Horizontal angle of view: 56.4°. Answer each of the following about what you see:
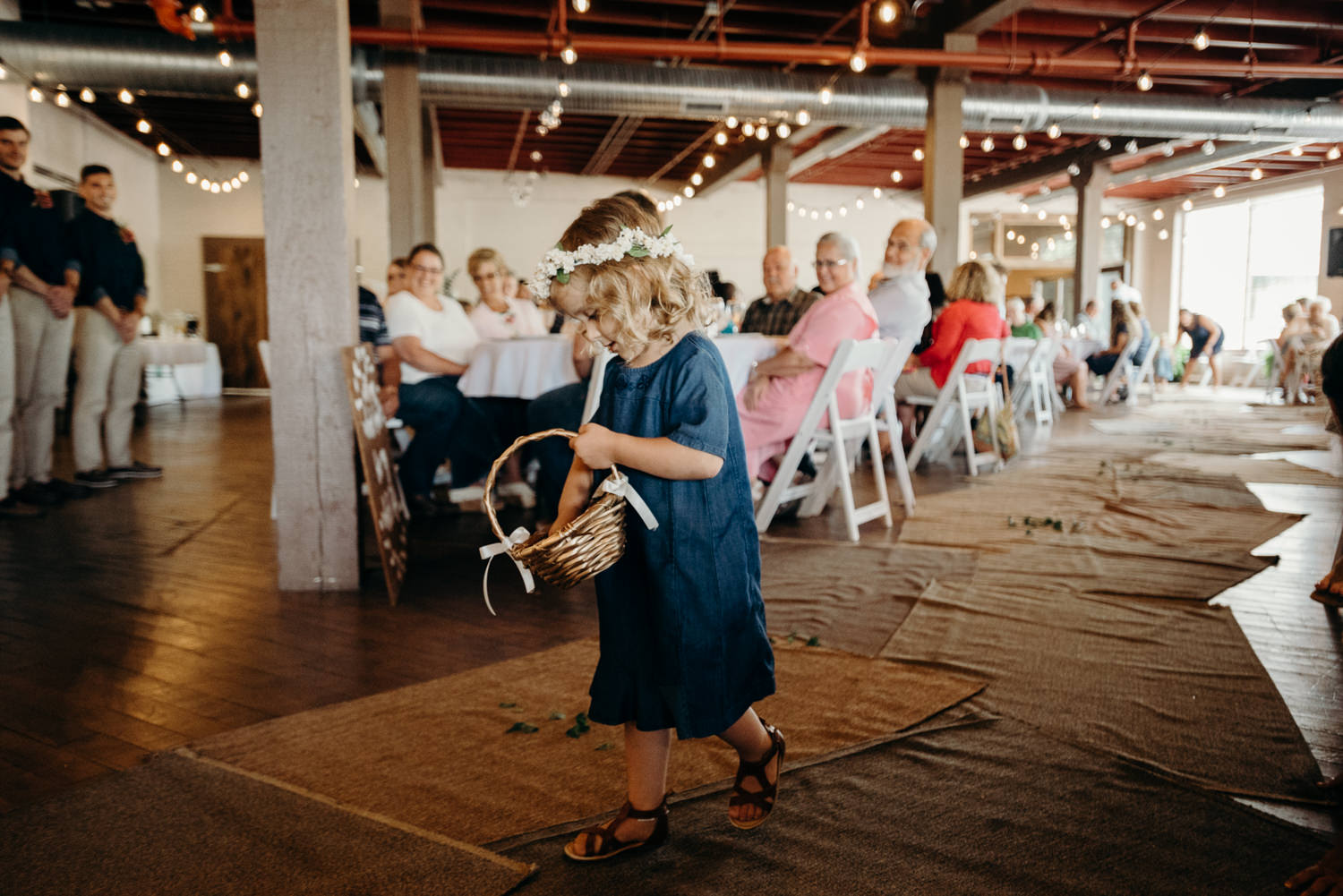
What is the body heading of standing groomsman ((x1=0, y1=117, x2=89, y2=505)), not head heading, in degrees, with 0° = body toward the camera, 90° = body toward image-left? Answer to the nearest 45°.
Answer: approximately 315°

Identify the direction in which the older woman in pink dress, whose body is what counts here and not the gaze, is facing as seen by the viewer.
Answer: to the viewer's left

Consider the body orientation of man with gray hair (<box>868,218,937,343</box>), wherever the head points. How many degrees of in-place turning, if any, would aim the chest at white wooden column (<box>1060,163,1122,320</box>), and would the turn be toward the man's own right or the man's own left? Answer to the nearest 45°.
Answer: approximately 135° to the man's own right

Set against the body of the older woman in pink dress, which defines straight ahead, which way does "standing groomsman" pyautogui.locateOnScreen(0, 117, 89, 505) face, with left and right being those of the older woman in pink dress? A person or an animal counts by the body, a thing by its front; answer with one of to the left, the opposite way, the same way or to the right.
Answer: the opposite way

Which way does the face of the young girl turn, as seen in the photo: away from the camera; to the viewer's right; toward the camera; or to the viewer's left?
to the viewer's left

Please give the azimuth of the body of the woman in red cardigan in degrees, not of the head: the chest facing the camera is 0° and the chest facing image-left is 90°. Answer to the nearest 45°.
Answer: approximately 135°

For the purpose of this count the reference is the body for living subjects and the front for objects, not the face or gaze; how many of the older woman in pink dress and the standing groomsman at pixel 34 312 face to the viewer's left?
1

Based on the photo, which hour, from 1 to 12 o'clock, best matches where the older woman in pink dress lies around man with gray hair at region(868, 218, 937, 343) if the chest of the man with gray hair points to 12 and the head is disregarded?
The older woman in pink dress is roughly at 11 o'clock from the man with gray hair.
